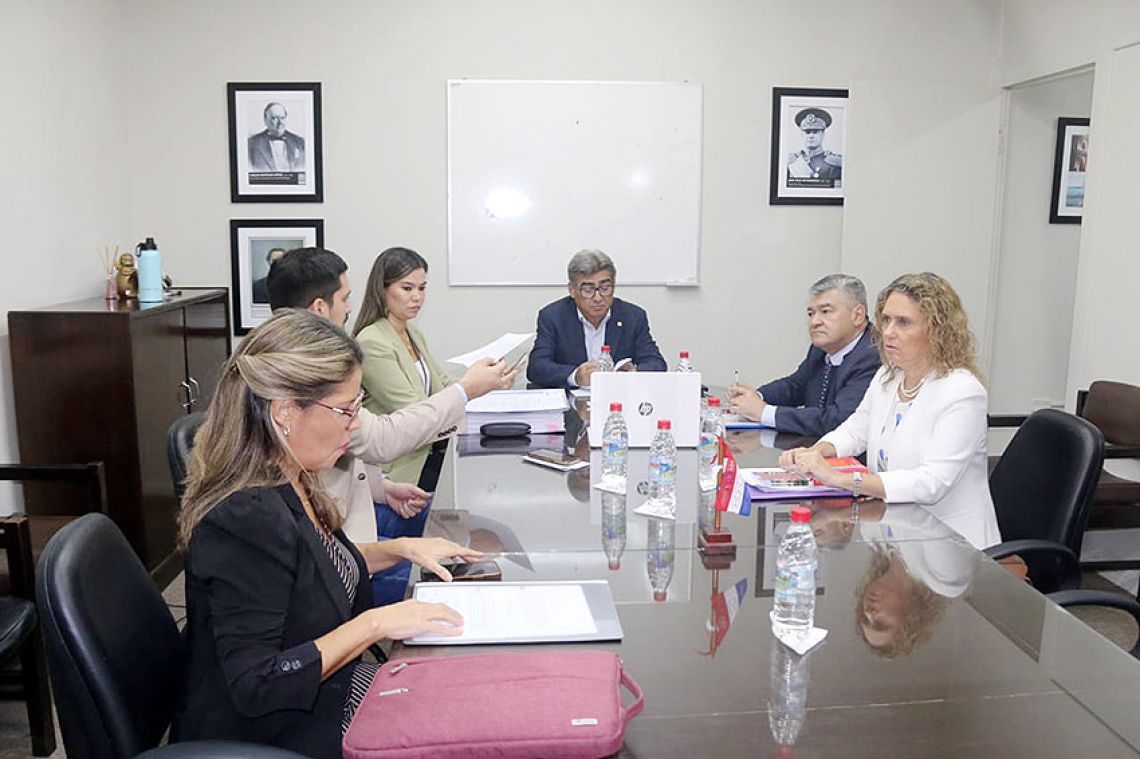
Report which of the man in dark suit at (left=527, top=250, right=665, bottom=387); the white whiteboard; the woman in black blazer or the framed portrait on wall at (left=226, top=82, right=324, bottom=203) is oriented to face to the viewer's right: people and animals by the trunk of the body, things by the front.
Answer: the woman in black blazer

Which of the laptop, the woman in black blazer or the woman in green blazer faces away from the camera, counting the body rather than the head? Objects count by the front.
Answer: the laptop

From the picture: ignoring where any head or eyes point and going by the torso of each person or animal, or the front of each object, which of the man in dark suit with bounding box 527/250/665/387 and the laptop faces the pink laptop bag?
the man in dark suit

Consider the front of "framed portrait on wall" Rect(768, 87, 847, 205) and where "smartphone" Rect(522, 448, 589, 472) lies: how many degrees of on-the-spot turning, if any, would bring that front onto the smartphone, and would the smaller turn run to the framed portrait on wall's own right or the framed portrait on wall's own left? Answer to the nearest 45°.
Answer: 0° — it already faces it

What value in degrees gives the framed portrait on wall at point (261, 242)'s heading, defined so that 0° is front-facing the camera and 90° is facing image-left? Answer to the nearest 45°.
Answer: approximately 0°

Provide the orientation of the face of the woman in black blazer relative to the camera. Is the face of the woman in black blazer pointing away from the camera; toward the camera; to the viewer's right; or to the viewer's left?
to the viewer's right

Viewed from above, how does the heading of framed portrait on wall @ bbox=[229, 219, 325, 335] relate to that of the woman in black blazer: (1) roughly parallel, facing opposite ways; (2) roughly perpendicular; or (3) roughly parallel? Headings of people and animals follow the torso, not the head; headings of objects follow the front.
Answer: roughly perpendicular

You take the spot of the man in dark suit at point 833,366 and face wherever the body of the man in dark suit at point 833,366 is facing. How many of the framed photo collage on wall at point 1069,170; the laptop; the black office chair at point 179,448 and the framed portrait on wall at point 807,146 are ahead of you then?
2

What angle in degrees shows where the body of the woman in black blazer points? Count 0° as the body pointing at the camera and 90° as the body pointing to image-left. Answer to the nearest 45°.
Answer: approximately 270°

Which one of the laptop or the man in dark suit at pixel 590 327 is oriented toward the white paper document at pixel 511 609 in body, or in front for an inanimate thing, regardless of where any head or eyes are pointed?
the man in dark suit

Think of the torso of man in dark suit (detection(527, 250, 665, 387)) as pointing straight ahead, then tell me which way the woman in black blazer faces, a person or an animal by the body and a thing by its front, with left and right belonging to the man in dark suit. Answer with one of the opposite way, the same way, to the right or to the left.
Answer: to the left

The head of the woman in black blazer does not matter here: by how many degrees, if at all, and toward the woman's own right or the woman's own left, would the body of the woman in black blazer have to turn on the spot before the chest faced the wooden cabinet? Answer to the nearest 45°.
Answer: approximately 90° to the woman's own left

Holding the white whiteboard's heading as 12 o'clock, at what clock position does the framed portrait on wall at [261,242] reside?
The framed portrait on wall is roughly at 3 o'clock from the white whiteboard.
